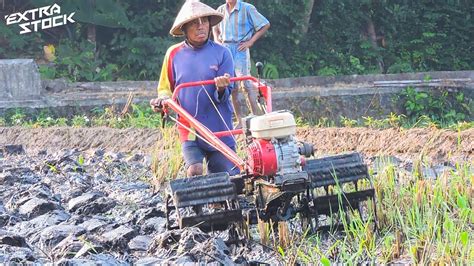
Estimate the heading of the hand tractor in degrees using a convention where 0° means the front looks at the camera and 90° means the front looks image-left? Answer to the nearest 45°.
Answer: approximately 315°

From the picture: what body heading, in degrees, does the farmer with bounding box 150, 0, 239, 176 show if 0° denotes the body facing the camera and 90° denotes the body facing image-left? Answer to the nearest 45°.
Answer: approximately 315°

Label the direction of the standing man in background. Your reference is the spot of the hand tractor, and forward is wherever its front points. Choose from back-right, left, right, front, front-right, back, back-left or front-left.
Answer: back-left

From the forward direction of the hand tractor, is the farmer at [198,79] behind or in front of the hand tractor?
behind

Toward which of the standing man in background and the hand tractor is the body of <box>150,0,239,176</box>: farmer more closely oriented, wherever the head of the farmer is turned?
the hand tractor

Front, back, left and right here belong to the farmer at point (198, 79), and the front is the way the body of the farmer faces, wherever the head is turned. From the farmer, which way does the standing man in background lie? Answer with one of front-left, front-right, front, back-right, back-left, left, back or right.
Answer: back-left
